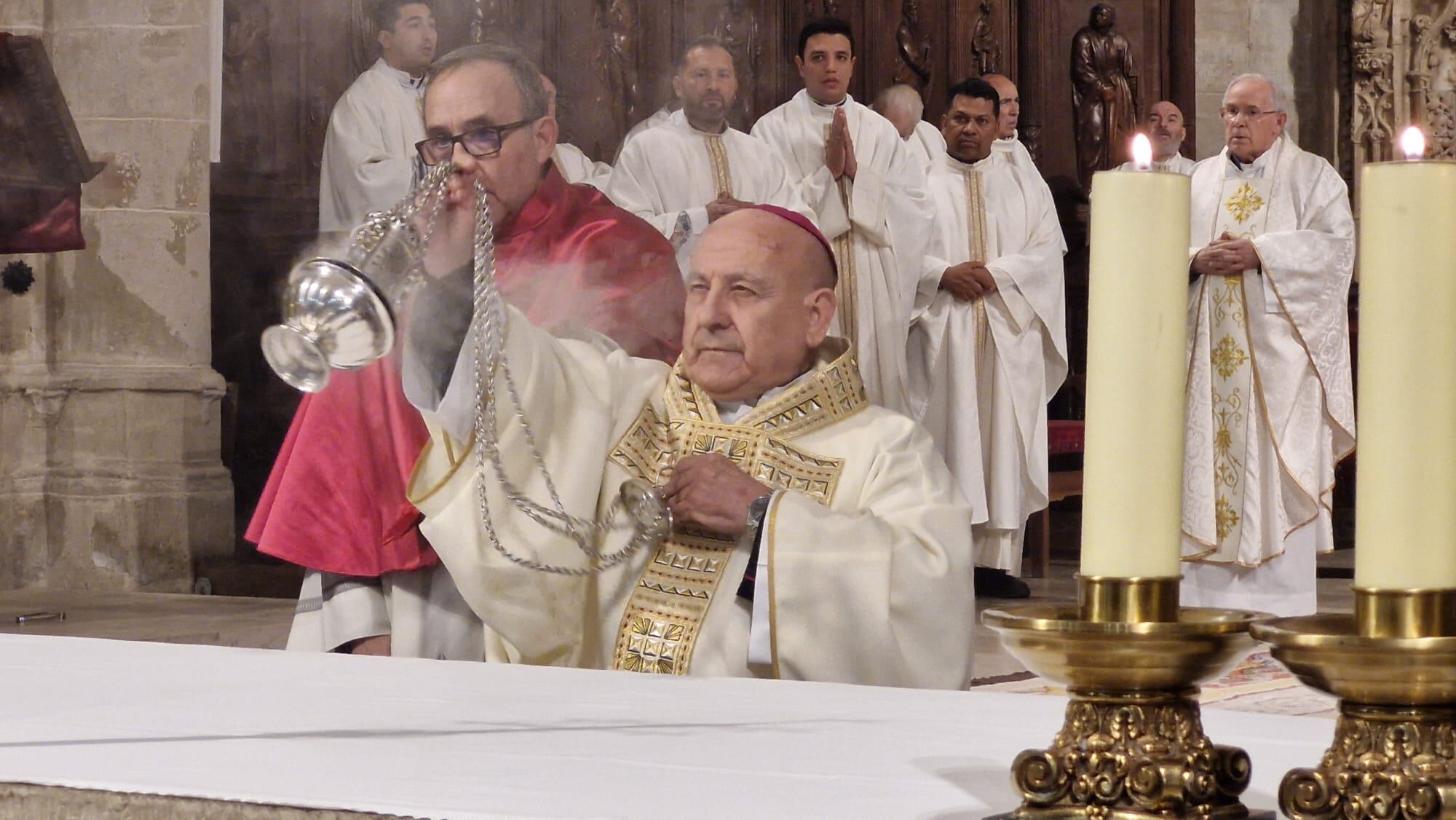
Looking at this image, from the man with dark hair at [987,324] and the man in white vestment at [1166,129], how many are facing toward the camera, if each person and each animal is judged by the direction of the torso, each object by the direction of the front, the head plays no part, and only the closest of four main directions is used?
2

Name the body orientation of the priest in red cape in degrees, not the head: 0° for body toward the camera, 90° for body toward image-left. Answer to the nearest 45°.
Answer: approximately 45°

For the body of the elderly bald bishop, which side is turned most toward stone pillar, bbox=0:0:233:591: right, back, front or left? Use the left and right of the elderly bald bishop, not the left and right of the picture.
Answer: right

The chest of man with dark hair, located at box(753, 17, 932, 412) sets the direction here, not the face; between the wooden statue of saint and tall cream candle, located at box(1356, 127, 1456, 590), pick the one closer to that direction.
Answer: the tall cream candle

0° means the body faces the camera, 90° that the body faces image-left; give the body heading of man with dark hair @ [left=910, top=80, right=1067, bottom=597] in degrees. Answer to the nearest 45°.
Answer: approximately 0°

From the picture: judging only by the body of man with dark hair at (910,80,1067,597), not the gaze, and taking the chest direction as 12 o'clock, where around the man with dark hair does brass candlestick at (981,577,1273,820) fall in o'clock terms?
The brass candlestick is roughly at 12 o'clock from the man with dark hair.

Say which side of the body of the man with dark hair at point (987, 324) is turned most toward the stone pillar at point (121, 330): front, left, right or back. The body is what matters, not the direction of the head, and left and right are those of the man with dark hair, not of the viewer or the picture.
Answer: right
